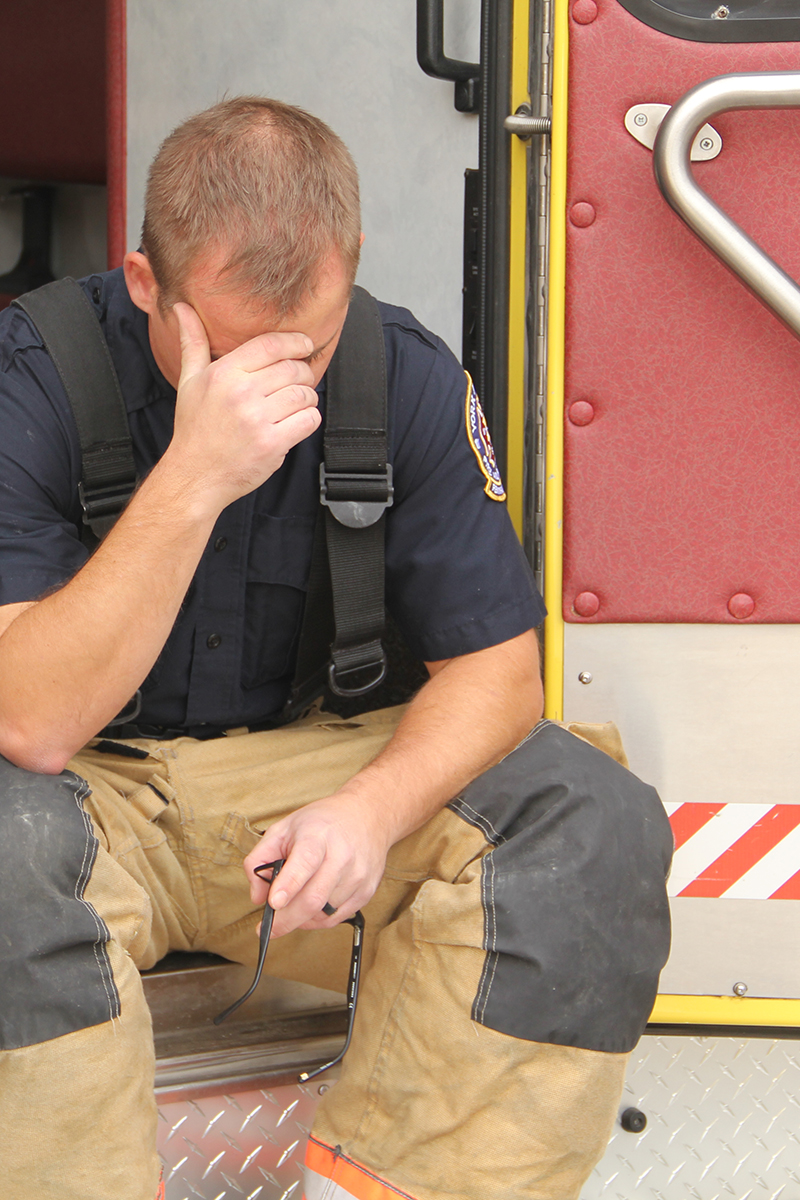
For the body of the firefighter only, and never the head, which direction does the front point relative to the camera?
toward the camera
